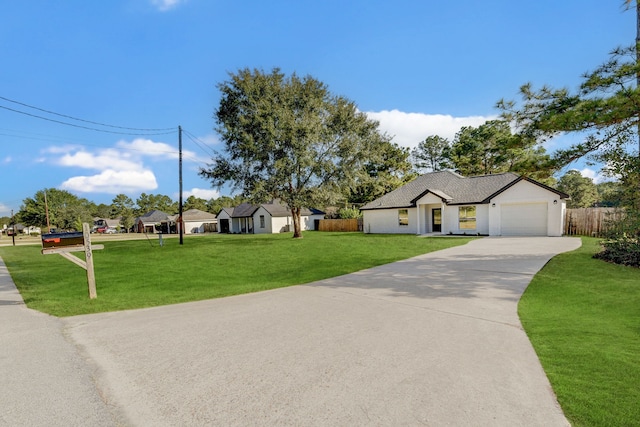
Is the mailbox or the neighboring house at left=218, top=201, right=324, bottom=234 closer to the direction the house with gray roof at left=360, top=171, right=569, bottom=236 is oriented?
the mailbox

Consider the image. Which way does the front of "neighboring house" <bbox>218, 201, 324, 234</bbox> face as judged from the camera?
facing the viewer and to the left of the viewer

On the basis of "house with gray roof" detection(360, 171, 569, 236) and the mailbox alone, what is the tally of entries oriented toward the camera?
1

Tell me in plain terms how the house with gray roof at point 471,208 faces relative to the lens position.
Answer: facing the viewer

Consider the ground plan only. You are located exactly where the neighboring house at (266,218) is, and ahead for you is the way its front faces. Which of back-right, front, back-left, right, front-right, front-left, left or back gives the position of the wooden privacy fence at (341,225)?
left

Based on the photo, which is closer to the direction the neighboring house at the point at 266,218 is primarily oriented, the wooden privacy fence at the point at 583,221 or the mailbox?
the mailbox

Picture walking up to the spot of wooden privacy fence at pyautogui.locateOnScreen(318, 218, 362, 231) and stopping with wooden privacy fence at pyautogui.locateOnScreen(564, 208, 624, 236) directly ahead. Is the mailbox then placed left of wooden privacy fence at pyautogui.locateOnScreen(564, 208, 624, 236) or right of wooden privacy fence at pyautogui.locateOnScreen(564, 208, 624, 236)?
right

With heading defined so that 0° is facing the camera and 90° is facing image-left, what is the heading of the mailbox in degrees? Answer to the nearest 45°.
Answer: approximately 90°

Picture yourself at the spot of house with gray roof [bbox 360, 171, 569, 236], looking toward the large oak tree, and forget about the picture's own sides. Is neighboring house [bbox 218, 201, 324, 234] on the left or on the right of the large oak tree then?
right
